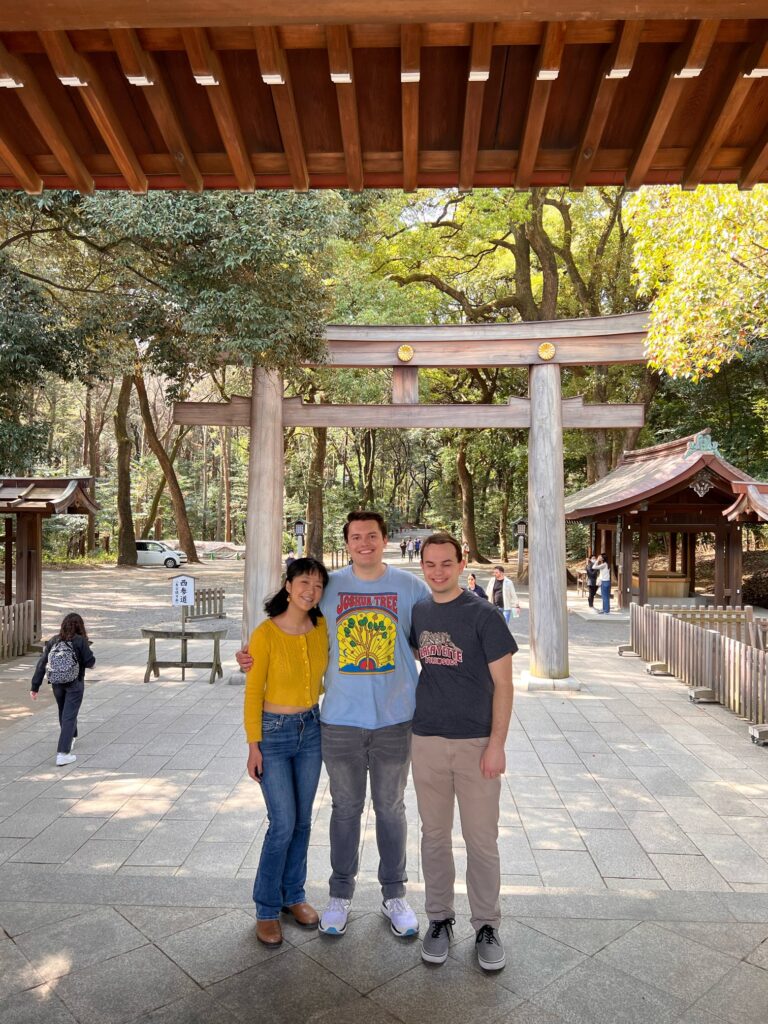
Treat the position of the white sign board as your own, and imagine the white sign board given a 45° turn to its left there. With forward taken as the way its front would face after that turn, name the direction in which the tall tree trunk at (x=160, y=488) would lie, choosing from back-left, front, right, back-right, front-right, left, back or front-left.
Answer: back-left

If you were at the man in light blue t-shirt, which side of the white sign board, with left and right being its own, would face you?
front

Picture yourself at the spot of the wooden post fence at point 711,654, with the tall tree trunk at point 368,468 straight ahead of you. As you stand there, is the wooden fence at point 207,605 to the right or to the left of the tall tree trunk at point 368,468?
left

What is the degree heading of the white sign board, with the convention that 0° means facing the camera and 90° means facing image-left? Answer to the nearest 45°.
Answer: approximately 0°

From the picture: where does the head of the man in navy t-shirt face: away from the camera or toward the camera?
toward the camera

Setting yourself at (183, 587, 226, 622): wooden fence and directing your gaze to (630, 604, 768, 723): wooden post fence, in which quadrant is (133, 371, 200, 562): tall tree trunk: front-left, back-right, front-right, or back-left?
back-left

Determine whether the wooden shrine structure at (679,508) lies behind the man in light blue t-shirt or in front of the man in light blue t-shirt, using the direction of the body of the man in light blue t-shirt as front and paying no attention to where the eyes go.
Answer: behind

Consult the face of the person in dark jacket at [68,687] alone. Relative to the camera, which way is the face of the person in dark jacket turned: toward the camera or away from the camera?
away from the camera

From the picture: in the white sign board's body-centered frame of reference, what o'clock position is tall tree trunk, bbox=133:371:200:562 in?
The tall tree trunk is roughly at 6 o'clock from the white sign board.

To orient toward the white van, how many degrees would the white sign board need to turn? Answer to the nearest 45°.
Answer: approximately 180°

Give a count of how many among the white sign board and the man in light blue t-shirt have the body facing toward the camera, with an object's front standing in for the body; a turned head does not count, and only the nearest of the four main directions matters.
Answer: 2

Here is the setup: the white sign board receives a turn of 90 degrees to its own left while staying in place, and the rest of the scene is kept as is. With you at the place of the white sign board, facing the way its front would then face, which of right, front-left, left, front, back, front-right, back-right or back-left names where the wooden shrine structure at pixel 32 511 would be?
back-left

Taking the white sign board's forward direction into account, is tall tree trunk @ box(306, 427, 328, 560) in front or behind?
behind

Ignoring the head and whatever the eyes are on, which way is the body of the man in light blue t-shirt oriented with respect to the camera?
toward the camera

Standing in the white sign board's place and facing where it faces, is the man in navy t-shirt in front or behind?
in front

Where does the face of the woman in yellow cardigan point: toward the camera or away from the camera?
toward the camera

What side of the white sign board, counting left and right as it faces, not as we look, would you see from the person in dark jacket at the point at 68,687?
front
